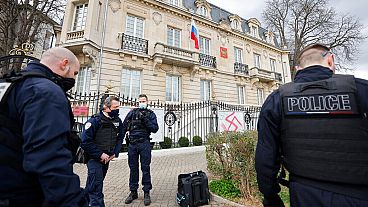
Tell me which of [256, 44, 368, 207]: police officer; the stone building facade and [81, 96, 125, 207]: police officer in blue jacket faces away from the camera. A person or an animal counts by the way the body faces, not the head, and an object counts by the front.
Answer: the police officer

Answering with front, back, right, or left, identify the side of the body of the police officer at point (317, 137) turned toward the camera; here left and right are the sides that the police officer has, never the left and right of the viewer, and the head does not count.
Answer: back

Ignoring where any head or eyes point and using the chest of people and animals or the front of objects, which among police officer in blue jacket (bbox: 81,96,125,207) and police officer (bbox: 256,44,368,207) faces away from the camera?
the police officer

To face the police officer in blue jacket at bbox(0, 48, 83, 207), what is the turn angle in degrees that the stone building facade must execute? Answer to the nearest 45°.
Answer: approximately 45° to its right

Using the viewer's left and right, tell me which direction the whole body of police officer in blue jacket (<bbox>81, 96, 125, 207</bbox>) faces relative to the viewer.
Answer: facing the viewer and to the right of the viewer

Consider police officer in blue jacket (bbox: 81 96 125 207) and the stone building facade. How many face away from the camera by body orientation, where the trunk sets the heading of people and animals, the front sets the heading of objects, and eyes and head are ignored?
0

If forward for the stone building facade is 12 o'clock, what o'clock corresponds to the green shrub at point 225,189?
The green shrub is roughly at 1 o'clock from the stone building facade.

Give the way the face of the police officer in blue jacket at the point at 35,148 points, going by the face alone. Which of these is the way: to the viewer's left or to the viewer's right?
to the viewer's right

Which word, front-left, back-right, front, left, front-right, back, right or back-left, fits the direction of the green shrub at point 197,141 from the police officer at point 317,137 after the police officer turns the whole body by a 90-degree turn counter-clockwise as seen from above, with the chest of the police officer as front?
front-right

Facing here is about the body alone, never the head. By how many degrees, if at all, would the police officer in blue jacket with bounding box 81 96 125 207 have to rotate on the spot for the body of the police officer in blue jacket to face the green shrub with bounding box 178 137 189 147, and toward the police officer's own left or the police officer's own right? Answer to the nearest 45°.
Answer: approximately 90° to the police officer's own left
